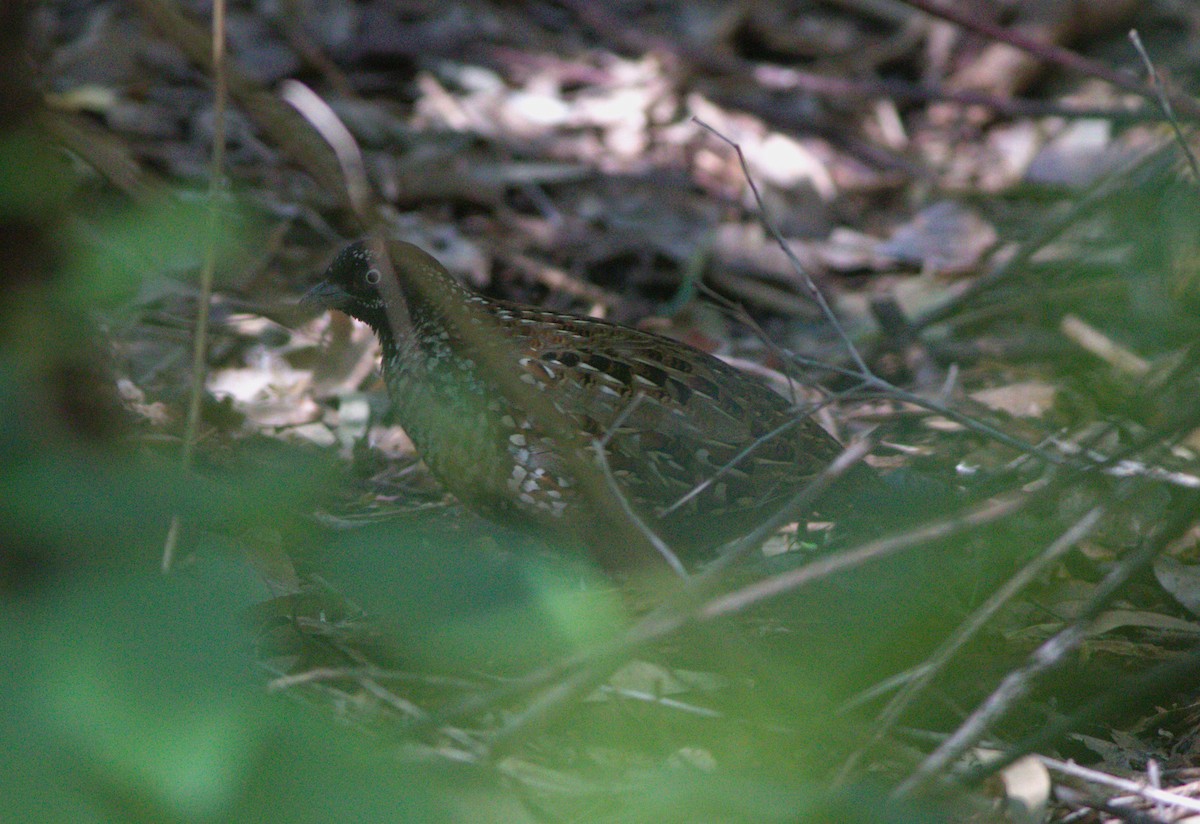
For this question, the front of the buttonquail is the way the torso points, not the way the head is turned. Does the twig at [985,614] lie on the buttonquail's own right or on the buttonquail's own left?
on the buttonquail's own left

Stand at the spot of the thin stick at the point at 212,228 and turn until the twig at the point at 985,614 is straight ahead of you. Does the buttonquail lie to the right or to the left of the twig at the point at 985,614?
left

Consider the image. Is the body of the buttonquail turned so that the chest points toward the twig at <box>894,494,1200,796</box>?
no

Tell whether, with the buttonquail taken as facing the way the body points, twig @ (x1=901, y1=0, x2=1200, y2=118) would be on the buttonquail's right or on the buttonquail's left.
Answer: on the buttonquail's right

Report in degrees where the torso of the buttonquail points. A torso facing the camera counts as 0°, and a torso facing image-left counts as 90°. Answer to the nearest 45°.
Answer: approximately 90°

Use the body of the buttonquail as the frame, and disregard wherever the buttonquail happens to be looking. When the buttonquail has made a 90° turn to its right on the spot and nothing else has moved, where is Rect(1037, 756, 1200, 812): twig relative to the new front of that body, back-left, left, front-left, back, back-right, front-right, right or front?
back-right
